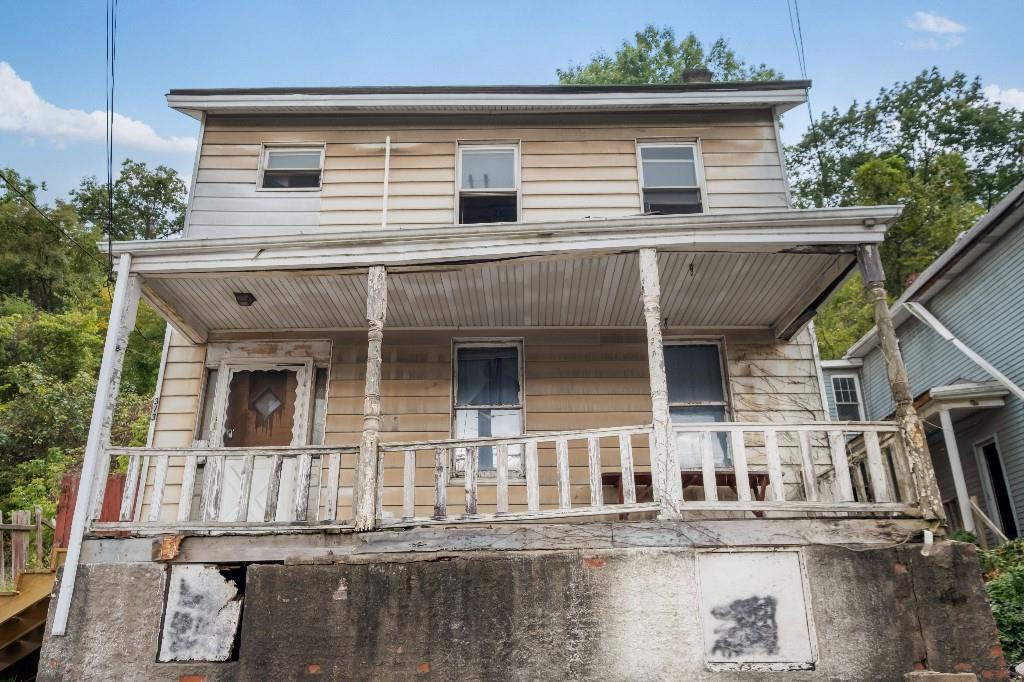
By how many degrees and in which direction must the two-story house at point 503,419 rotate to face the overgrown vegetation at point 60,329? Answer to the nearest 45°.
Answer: approximately 135° to its right

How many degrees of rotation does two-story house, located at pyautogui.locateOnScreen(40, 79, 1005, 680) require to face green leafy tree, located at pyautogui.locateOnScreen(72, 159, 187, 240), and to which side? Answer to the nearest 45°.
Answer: approximately 135° to its right

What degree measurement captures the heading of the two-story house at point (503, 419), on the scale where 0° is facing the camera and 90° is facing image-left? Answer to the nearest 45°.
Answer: approximately 0°

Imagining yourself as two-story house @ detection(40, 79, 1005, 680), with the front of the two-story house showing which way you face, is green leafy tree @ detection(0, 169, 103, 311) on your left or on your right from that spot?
on your right

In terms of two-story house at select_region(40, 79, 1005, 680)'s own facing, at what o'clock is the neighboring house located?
The neighboring house is roughly at 8 o'clock from the two-story house.

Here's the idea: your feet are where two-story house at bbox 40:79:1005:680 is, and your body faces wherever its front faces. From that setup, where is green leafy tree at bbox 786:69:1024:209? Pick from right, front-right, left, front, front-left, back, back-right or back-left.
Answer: back-left

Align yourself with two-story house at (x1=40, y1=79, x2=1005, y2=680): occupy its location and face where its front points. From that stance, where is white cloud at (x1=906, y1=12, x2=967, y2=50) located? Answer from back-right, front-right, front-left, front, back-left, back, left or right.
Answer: back-left
